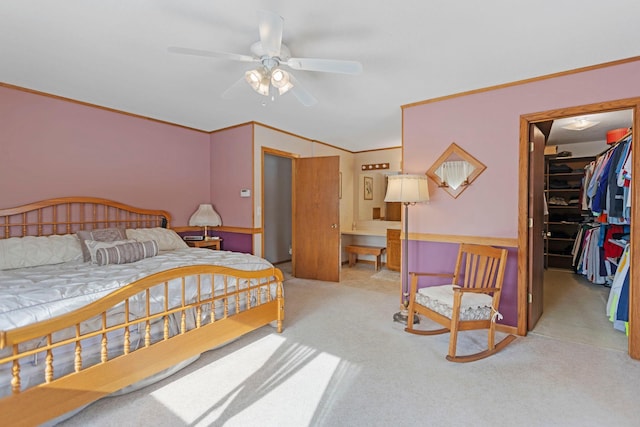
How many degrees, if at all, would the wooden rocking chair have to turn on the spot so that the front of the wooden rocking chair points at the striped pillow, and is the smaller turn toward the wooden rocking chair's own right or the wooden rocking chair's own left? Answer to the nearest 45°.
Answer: approximately 45° to the wooden rocking chair's own right

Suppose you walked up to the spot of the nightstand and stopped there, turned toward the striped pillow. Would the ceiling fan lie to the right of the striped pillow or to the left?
left

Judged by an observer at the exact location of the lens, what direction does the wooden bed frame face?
facing the viewer and to the right of the viewer

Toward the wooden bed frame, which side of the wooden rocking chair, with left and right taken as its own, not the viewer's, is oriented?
front

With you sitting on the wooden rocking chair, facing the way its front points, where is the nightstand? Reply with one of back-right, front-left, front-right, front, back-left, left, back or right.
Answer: front-right

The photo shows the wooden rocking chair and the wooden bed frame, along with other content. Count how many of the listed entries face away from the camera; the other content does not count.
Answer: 0

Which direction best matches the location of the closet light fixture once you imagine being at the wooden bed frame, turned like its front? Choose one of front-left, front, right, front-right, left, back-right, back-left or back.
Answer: front-left

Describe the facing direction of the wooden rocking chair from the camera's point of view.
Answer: facing the viewer and to the left of the viewer

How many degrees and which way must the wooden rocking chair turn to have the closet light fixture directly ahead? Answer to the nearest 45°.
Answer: approximately 180°

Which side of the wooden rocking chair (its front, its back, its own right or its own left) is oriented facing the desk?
right

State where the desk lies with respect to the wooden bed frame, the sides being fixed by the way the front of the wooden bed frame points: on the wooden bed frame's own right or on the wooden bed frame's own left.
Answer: on the wooden bed frame's own left

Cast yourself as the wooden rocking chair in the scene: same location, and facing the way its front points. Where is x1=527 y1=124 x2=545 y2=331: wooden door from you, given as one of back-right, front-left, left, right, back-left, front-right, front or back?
back

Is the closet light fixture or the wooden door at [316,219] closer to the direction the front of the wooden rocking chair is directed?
the wooden door

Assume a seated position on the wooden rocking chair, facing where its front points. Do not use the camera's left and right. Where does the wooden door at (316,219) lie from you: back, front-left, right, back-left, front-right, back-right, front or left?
right

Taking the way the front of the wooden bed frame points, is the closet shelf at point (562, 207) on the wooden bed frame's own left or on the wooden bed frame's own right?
on the wooden bed frame's own left

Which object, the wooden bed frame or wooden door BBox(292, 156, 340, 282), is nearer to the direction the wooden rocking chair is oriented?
the wooden bed frame

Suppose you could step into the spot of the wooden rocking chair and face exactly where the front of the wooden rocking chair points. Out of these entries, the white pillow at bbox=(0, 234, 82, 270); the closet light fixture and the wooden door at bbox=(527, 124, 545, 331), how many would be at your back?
2
